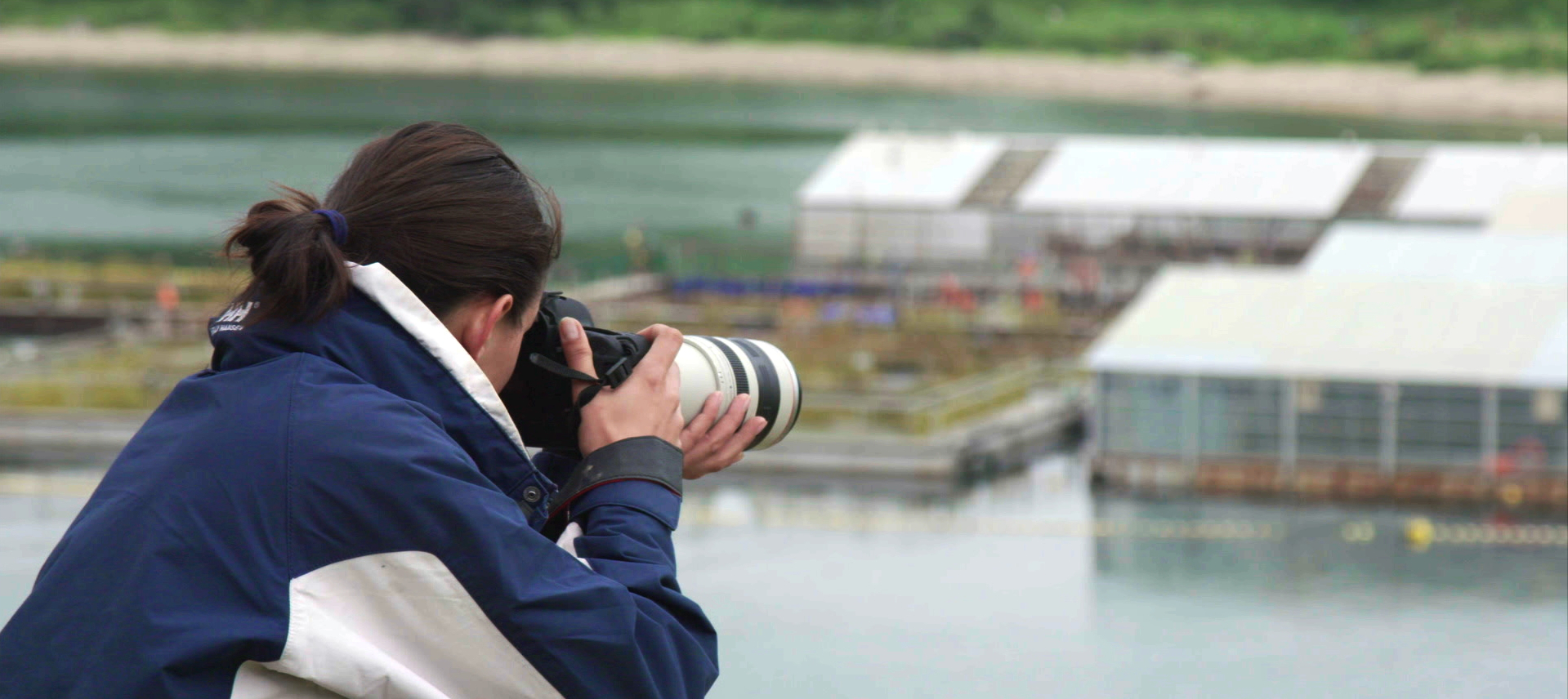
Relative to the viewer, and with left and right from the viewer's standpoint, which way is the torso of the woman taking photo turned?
facing away from the viewer and to the right of the viewer

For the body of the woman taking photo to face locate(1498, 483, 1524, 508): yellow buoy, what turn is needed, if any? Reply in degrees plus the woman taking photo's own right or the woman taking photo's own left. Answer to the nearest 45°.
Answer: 0° — they already face it

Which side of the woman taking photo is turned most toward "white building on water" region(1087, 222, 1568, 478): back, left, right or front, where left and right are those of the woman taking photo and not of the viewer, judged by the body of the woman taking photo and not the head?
front

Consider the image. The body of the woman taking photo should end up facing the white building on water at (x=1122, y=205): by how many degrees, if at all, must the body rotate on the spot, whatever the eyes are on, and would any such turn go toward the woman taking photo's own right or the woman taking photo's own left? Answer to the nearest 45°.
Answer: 0° — they already face it

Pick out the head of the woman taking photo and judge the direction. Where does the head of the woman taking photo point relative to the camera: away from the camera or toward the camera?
away from the camera

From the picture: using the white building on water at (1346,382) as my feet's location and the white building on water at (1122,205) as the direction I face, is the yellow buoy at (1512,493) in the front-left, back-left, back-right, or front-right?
back-right
